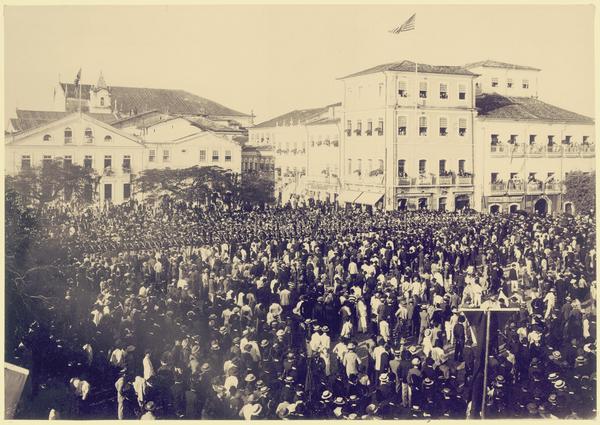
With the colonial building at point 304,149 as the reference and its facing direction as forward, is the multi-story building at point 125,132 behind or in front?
in front

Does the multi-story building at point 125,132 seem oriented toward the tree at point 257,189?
no

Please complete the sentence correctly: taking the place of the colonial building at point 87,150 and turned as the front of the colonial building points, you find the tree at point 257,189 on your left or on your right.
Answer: on your left

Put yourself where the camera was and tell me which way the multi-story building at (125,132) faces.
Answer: facing the viewer

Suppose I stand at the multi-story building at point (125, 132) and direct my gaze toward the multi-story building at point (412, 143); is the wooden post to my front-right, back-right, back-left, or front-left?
front-right

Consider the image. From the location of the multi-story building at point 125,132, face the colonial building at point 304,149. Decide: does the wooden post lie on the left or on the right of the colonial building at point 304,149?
right

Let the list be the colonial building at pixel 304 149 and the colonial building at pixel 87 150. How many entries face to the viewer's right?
0

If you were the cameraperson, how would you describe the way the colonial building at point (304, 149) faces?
facing the viewer and to the left of the viewer

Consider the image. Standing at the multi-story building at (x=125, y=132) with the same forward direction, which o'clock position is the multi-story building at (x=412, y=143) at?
the multi-story building at (x=412, y=143) is roughly at 9 o'clock from the multi-story building at (x=125, y=132).

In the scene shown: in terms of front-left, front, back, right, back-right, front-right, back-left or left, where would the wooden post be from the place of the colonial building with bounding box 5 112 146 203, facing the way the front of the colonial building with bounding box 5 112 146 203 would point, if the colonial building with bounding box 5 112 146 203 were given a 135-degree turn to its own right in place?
back

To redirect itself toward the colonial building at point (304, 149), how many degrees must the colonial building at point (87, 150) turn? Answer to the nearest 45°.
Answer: approximately 90° to its left

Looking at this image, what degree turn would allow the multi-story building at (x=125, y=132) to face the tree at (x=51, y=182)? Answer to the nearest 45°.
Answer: approximately 90° to its right

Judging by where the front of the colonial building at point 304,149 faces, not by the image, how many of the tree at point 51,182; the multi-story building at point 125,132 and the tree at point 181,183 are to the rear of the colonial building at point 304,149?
0

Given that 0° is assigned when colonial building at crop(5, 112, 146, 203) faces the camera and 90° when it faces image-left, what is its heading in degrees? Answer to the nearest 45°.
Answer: approximately 0°

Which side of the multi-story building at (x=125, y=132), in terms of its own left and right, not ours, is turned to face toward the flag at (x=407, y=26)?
left

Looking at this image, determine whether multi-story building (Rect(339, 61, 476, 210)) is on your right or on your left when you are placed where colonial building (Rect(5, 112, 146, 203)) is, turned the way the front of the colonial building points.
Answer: on your left
